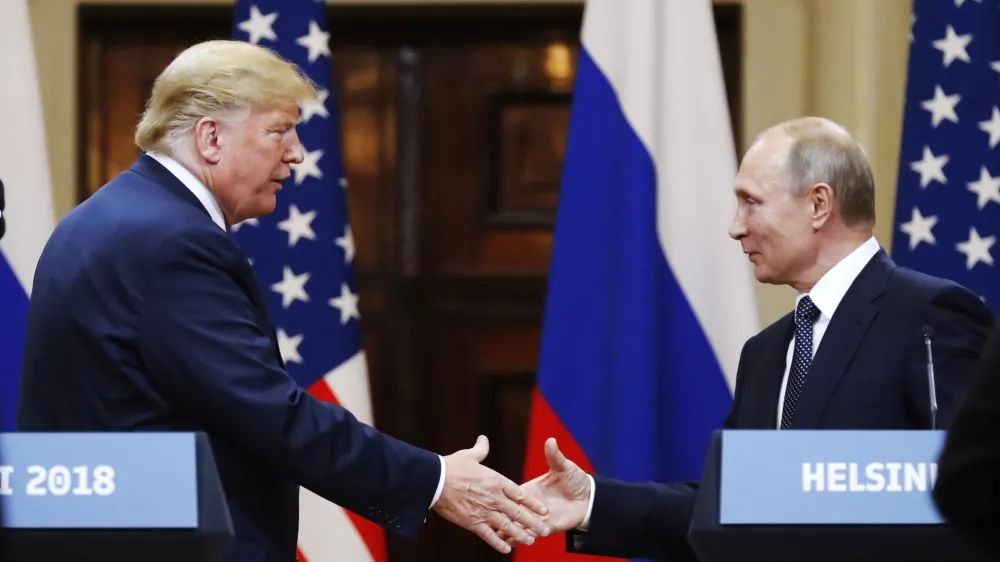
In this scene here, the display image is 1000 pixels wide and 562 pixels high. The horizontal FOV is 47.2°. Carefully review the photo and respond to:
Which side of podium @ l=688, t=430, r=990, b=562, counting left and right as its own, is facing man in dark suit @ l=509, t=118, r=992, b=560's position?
back

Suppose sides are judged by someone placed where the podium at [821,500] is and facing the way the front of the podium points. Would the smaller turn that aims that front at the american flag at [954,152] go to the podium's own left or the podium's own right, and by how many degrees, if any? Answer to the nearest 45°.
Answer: approximately 180°

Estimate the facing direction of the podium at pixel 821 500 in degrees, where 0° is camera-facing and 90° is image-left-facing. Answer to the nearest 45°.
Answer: approximately 0°

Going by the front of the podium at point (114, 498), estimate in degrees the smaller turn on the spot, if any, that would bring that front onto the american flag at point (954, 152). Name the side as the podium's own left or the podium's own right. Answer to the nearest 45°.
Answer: approximately 135° to the podium's own left

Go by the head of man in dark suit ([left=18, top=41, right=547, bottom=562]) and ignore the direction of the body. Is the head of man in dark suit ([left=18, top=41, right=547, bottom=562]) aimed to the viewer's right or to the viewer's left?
to the viewer's right

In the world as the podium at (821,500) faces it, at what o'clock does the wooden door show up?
The wooden door is roughly at 5 o'clock from the podium.

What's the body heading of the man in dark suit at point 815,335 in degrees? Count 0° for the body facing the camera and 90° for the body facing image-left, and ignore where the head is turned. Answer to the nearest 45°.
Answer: approximately 45°

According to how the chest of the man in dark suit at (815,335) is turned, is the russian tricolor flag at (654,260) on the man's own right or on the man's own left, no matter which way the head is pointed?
on the man's own right

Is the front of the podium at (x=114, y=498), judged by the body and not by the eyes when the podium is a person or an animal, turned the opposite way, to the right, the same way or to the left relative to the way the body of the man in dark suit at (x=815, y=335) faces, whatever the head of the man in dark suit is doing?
to the left

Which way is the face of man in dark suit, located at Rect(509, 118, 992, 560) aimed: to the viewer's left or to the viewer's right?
to the viewer's left

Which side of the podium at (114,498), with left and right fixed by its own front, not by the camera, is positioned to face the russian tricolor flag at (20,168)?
back

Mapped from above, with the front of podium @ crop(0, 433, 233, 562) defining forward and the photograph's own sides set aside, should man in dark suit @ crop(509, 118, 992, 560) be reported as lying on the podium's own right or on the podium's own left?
on the podium's own left

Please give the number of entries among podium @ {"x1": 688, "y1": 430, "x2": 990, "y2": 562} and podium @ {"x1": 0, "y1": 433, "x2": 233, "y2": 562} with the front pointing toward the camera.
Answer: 2
